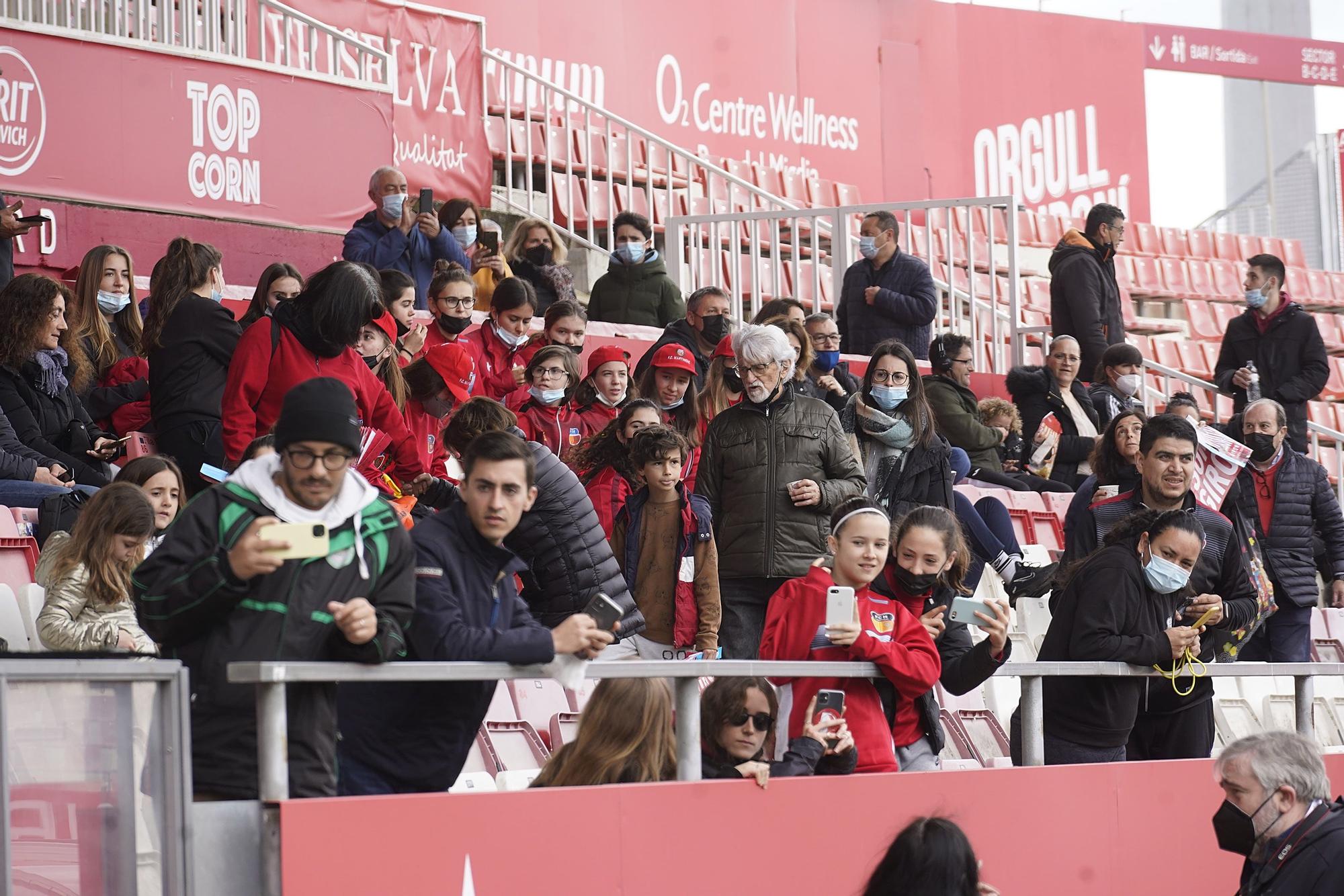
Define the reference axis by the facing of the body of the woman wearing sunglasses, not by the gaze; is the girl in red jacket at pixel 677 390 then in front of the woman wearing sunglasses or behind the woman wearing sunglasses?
behind

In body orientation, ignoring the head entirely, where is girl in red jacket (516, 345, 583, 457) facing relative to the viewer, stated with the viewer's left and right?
facing the viewer

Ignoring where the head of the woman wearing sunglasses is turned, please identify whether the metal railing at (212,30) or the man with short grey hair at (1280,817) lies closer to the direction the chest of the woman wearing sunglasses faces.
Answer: the man with short grey hair

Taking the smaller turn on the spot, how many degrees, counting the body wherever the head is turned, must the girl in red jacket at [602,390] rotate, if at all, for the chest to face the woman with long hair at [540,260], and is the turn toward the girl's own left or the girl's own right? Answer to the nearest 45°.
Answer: approximately 135° to the girl's own left

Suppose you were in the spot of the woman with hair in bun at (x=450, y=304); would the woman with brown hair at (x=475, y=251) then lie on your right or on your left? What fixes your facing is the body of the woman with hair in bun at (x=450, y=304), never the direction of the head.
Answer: on your left

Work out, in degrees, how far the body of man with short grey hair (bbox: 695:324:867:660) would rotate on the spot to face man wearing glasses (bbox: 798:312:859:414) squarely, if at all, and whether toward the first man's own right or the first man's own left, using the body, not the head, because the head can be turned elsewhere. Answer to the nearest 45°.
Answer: approximately 180°

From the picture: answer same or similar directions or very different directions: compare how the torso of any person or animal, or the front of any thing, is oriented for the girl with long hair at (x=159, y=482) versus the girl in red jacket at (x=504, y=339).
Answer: same or similar directions

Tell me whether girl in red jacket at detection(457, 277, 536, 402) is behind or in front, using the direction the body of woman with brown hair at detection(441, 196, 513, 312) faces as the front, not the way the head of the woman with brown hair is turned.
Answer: in front

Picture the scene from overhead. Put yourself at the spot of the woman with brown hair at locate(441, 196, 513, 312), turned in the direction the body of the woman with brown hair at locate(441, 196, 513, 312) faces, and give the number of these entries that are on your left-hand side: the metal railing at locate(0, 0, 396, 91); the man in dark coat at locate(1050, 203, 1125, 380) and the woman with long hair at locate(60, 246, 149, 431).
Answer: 1

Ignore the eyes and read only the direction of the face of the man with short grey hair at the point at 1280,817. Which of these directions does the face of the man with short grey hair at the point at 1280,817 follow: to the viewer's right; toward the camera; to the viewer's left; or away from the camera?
to the viewer's left

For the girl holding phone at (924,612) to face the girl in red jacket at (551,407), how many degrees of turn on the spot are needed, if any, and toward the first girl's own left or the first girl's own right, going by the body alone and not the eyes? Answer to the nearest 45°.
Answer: approximately 135° to the first girl's own right

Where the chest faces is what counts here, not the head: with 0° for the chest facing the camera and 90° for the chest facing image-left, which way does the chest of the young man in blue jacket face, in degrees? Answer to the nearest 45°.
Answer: approximately 315°

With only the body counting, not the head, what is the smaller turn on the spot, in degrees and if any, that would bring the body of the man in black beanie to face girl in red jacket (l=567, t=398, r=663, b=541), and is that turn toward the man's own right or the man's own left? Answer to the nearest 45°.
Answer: approximately 135° to the man's own left

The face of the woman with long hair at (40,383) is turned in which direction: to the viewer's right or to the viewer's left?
to the viewer's right

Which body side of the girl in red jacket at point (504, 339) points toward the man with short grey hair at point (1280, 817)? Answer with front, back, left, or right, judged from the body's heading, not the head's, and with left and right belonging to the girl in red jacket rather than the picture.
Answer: front
